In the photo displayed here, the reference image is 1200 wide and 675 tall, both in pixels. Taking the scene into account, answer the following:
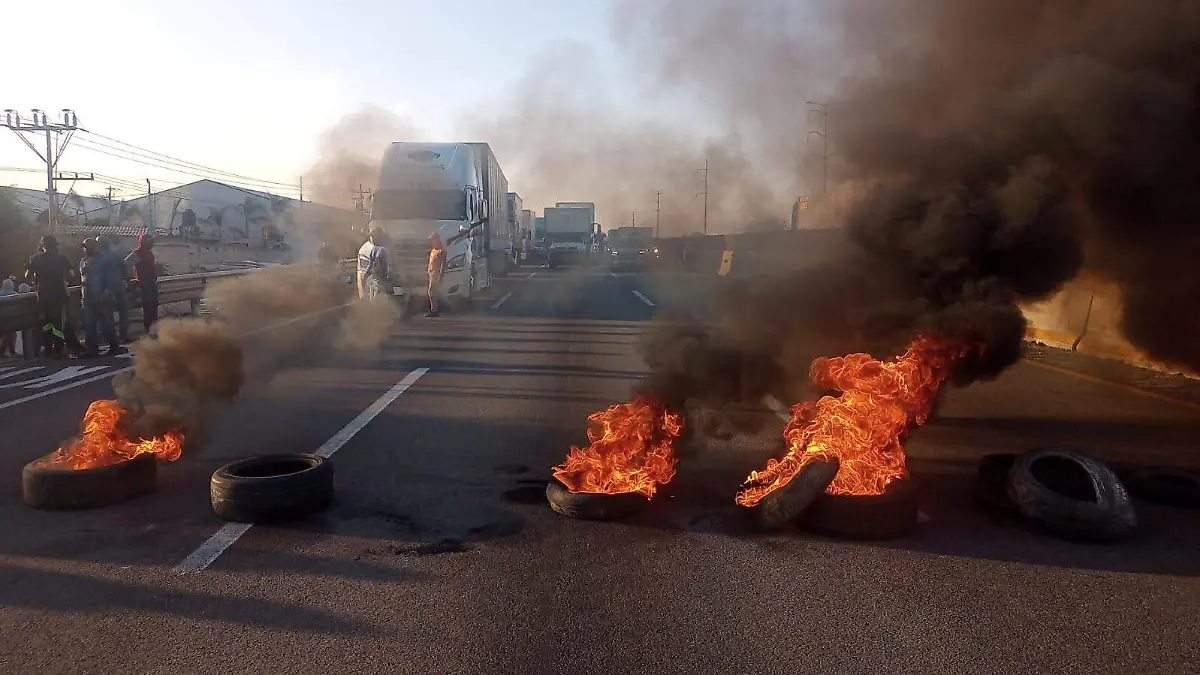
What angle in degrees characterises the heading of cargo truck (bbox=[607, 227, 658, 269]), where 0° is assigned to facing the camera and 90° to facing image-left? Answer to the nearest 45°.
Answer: approximately 0°

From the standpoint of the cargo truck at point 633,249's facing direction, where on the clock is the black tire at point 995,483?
The black tire is roughly at 12 o'clock from the cargo truck.

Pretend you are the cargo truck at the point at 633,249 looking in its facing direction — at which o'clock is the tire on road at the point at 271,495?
The tire on road is roughly at 12 o'clock from the cargo truck.

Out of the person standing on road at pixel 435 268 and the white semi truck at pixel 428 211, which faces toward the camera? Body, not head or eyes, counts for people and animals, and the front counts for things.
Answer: the white semi truck

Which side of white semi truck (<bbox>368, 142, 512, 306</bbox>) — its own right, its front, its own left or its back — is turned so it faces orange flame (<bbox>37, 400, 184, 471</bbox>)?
front

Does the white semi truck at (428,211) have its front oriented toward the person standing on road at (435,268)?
yes

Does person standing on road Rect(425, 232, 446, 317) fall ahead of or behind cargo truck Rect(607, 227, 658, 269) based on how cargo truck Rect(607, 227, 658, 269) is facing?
ahead

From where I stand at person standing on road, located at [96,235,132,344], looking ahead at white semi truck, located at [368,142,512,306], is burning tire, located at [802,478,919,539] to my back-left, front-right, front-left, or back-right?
back-right

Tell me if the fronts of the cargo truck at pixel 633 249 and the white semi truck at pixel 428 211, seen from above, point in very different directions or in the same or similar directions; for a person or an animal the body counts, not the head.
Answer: same or similar directions

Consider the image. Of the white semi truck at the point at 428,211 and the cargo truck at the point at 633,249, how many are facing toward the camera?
2

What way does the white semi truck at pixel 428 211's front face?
toward the camera

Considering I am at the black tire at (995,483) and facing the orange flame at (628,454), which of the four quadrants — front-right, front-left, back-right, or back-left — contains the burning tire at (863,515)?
front-left

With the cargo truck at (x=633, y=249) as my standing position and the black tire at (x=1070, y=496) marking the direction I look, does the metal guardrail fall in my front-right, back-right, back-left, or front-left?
front-right

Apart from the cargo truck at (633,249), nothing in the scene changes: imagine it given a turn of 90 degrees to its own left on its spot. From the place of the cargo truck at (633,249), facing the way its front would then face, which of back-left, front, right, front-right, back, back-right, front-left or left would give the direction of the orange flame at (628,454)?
right

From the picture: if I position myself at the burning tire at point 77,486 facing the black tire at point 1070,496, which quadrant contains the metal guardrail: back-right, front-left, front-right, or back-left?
back-left

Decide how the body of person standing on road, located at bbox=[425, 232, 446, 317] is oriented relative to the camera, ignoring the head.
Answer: to the viewer's left
